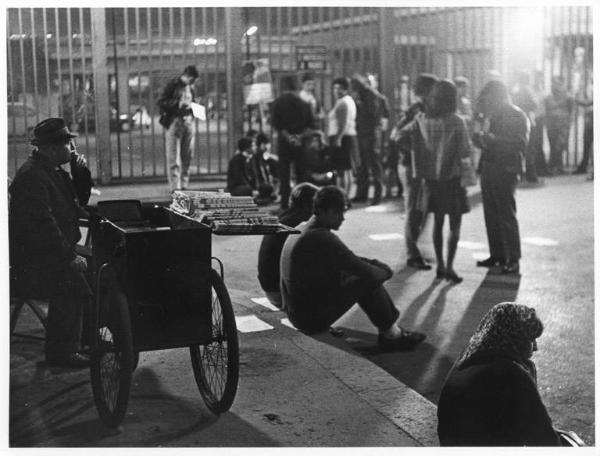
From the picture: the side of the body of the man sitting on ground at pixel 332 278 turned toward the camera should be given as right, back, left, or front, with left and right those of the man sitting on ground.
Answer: right

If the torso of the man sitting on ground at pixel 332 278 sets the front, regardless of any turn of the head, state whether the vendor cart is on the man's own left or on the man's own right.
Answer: on the man's own right

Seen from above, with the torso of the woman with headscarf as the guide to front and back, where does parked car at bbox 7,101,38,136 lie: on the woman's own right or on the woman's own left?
on the woman's own left

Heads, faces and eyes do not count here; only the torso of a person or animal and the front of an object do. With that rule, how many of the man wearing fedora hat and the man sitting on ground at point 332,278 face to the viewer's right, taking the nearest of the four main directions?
2

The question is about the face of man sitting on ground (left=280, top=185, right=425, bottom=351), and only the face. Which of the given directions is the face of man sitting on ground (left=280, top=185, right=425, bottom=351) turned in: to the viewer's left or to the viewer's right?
to the viewer's right

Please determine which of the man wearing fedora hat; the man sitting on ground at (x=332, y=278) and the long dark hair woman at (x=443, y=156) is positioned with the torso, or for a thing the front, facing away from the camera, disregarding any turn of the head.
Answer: the long dark hair woman

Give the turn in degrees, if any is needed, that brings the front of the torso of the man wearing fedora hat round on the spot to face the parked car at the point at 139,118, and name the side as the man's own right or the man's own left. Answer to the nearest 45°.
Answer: approximately 90° to the man's own left

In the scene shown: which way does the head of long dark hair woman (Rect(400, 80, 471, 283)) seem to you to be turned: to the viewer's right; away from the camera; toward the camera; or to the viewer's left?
away from the camera

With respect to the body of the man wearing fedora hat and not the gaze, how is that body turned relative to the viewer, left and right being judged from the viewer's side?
facing to the right of the viewer

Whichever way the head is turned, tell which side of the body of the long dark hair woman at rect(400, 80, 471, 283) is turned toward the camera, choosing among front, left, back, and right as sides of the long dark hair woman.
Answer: back
